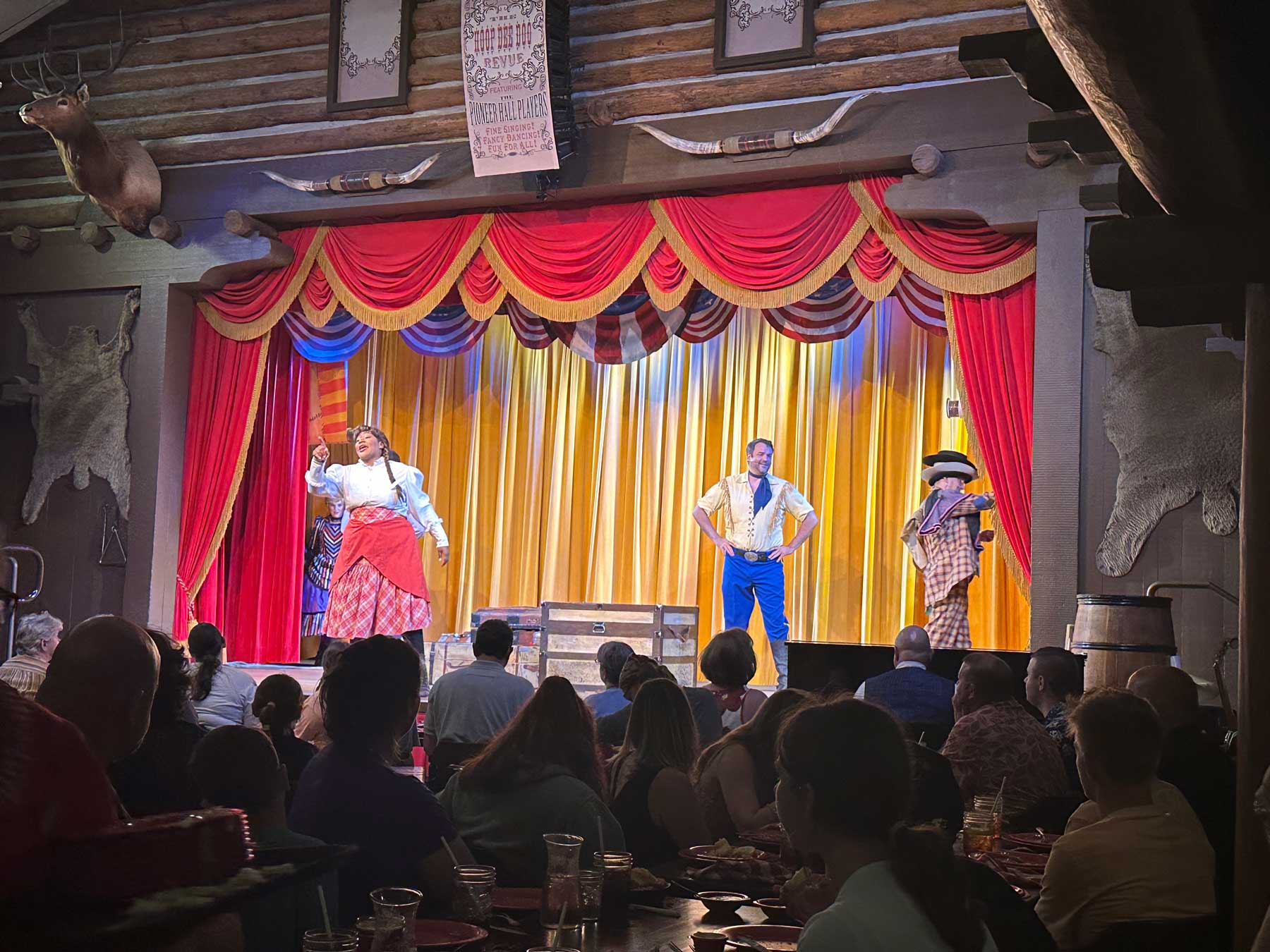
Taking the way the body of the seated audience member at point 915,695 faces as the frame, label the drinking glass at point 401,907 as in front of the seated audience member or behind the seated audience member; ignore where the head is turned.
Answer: behind

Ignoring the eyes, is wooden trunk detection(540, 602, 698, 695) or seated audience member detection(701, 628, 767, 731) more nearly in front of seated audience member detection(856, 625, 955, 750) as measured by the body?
the wooden trunk

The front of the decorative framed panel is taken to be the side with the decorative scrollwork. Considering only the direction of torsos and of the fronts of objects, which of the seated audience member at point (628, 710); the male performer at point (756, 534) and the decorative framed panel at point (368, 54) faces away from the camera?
the seated audience member

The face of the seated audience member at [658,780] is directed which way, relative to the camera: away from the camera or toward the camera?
away from the camera

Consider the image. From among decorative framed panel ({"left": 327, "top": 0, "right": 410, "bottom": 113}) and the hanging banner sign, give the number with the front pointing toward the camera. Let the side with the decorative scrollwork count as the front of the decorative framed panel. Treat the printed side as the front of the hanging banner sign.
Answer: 2

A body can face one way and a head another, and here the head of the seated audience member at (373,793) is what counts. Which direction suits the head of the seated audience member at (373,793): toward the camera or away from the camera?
away from the camera

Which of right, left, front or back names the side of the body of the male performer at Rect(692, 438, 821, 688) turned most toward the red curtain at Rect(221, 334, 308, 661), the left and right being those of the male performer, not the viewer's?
right

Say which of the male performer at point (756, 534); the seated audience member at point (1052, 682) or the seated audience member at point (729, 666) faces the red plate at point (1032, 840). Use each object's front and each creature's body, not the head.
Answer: the male performer

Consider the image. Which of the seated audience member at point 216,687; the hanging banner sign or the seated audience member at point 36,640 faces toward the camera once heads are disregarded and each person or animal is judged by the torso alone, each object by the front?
the hanging banner sign

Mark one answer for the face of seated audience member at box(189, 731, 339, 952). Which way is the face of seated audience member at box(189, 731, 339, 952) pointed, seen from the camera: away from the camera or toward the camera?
away from the camera

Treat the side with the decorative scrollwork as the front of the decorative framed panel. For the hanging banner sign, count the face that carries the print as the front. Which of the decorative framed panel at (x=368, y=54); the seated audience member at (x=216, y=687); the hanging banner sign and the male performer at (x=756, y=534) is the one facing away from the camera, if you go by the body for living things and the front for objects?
the seated audience member

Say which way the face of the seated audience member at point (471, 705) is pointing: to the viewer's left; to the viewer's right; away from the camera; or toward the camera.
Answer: away from the camera

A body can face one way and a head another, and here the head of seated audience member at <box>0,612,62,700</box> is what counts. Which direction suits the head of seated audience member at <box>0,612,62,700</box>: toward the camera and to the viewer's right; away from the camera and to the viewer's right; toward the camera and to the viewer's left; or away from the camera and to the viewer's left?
away from the camera and to the viewer's right

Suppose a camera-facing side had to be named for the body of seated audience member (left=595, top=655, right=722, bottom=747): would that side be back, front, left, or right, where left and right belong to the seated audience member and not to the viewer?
back

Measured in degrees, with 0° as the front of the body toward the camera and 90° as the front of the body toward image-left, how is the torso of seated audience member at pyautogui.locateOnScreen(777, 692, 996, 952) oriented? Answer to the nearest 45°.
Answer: approximately 135°

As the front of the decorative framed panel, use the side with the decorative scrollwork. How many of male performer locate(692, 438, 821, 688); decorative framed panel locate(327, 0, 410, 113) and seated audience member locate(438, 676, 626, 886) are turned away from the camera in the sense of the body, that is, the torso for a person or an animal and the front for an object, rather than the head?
1

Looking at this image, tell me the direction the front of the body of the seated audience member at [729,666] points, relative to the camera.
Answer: away from the camera

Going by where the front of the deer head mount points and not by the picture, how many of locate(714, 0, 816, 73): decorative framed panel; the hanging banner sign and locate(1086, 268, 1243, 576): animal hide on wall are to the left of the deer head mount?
3
